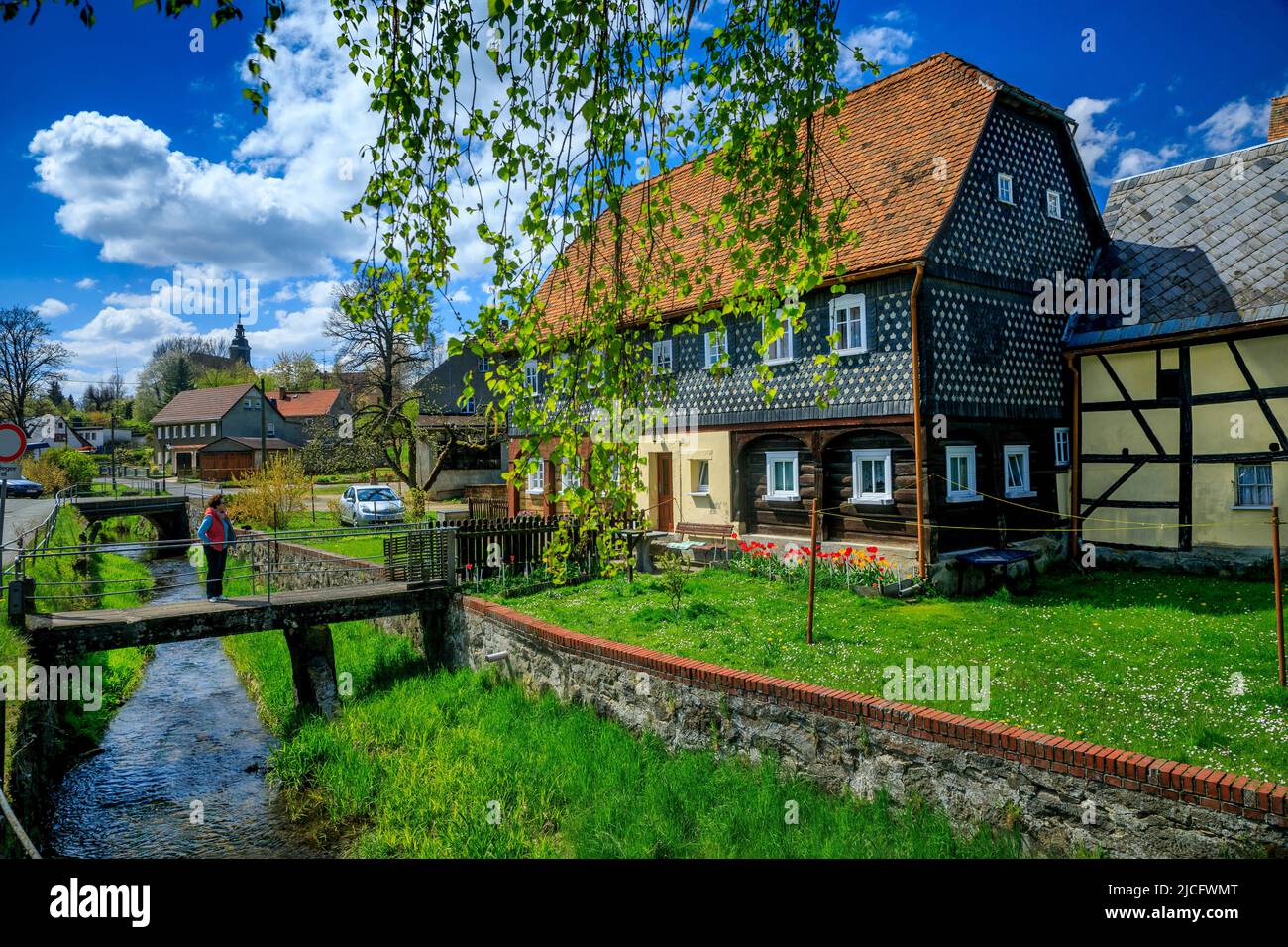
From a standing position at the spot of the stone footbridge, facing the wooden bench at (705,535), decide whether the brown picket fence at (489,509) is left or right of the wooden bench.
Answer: left

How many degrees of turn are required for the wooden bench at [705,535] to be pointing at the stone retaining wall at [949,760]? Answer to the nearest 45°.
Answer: approximately 45° to its left

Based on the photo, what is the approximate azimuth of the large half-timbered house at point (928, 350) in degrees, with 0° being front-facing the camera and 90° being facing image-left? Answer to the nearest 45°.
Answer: approximately 45°

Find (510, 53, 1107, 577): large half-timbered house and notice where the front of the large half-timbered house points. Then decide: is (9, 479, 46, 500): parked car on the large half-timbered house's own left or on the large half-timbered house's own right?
on the large half-timbered house's own right

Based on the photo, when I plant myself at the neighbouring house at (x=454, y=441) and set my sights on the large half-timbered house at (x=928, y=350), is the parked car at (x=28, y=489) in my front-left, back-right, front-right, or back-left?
back-right

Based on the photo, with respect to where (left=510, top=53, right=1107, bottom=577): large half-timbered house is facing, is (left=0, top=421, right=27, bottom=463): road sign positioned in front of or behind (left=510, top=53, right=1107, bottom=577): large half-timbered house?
in front

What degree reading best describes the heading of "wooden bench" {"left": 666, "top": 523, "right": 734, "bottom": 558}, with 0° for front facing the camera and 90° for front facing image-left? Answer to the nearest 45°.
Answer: approximately 45°

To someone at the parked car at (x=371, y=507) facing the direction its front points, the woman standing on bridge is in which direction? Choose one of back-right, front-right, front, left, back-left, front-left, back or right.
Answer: front-right
